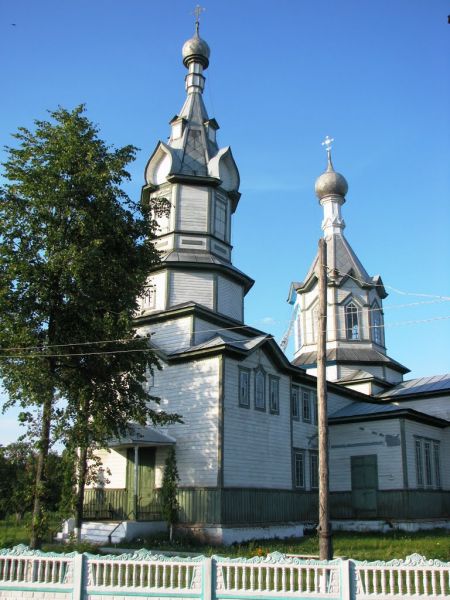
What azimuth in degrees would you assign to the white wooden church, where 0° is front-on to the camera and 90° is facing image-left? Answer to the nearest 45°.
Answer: approximately 45°

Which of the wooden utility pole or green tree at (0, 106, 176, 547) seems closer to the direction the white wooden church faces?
the green tree

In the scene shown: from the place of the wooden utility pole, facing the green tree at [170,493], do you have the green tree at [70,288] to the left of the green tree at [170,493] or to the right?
left

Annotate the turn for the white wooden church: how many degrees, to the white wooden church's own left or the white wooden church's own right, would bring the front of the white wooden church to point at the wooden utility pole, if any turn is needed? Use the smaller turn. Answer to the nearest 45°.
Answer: approximately 45° to the white wooden church's own left

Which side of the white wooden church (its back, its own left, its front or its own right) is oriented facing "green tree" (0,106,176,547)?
front
